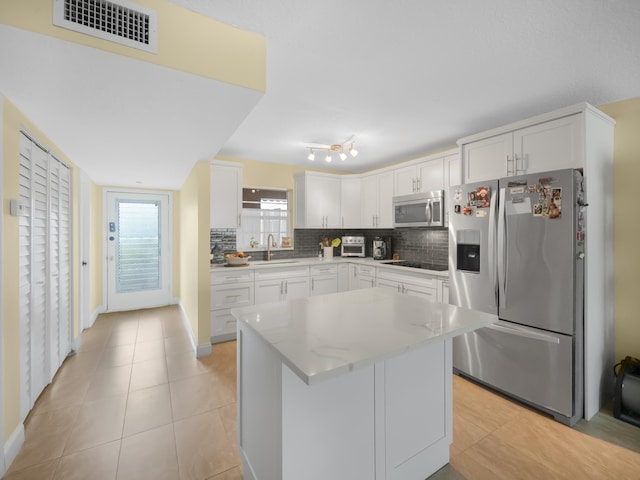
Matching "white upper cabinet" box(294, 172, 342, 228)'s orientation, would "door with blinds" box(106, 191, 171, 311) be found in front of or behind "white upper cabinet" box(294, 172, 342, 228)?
behind

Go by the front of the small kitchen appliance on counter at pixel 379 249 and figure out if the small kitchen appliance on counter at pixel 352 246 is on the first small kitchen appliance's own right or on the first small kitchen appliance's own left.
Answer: on the first small kitchen appliance's own right

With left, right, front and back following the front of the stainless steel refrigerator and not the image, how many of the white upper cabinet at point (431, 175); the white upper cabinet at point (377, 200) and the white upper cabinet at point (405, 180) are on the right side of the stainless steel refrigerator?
3

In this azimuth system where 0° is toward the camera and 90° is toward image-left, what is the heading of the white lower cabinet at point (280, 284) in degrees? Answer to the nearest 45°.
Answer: approximately 315°

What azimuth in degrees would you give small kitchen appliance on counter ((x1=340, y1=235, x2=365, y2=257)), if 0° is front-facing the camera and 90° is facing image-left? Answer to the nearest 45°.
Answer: approximately 0°

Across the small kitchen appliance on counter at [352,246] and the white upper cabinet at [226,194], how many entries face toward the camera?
2

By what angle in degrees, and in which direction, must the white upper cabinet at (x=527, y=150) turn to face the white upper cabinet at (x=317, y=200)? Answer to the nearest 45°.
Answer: approximately 45° to its right

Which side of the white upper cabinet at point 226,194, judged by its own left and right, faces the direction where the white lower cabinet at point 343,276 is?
left

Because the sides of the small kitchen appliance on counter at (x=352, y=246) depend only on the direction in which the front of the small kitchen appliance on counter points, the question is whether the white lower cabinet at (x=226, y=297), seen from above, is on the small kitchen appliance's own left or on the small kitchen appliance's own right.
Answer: on the small kitchen appliance's own right

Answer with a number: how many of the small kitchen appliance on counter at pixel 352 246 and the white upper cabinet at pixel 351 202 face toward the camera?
2

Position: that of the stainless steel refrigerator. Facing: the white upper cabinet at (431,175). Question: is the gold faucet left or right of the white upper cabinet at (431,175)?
left
